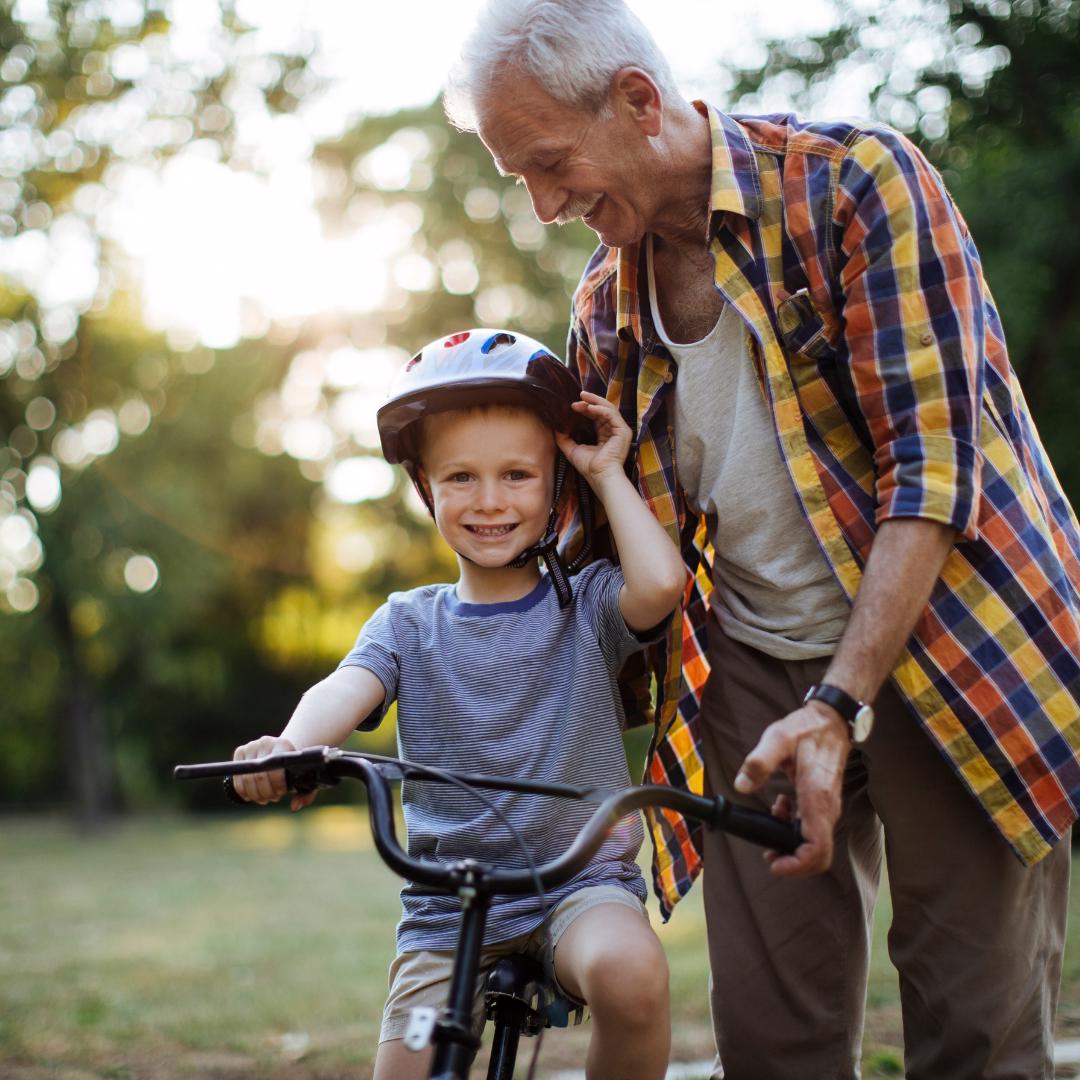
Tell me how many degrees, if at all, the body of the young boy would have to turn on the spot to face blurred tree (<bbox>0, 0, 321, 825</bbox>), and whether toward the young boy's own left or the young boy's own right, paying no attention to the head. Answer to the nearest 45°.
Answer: approximately 180°

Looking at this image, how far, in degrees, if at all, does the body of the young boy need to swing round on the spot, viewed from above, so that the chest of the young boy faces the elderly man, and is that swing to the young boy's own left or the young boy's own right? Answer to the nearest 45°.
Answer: approximately 45° to the young boy's own left

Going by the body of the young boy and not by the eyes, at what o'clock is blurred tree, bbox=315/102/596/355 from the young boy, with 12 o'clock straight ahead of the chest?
The blurred tree is roughly at 6 o'clock from the young boy.

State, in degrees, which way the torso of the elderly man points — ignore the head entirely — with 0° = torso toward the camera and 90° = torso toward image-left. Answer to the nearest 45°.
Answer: approximately 45°

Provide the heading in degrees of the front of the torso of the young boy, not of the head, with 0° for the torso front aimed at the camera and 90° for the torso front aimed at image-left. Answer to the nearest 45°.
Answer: approximately 0°
